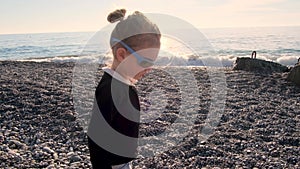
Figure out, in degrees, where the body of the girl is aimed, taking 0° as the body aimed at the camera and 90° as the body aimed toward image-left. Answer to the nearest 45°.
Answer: approximately 270°

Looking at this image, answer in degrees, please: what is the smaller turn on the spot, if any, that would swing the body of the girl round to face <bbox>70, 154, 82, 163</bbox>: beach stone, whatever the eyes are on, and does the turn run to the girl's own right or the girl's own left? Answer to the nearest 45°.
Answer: approximately 90° to the girl's own left

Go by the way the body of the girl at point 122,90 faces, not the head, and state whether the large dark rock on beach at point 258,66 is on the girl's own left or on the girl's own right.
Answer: on the girl's own left

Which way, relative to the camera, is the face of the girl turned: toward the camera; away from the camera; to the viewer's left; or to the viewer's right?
to the viewer's right

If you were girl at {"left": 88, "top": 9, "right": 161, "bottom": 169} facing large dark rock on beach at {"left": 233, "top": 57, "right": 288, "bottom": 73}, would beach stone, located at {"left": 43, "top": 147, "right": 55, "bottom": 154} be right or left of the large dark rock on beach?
left

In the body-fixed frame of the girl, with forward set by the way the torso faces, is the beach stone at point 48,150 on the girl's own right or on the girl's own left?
on the girl's own left
